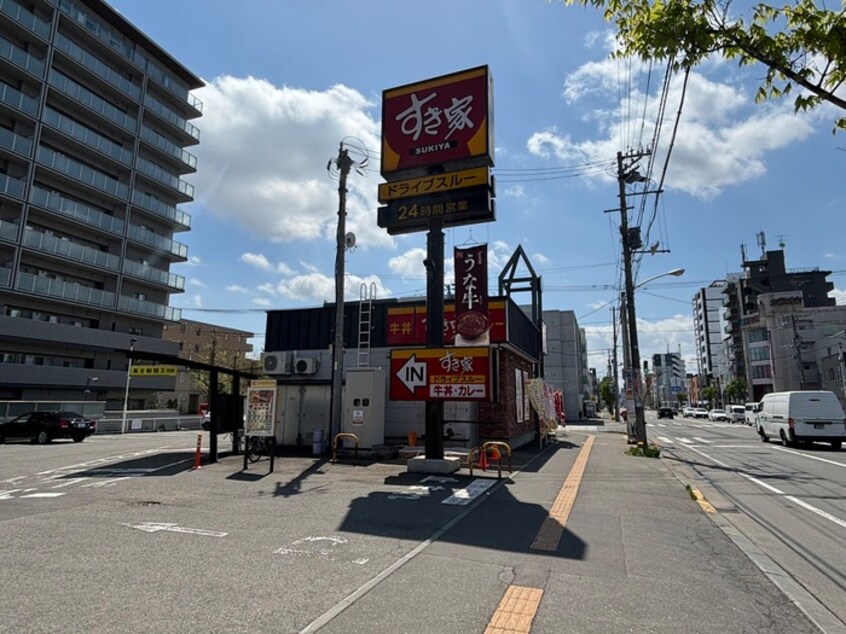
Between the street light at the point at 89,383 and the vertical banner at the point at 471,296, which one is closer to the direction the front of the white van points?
the street light

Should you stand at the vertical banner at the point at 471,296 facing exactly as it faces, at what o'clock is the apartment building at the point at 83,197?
The apartment building is roughly at 4 o'clock from the vertical banner.

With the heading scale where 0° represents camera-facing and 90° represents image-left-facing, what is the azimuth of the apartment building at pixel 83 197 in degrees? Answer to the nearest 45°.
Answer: approximately 315°

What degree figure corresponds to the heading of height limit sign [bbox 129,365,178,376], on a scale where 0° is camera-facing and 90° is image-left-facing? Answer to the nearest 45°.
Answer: approximately 0°

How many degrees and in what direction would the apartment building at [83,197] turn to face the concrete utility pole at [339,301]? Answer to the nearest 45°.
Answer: approximately 45° to its right

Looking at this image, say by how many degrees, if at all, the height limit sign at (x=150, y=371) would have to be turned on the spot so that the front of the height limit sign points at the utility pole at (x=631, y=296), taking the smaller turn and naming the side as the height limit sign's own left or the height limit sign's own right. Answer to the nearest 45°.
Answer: approximately 45° to the height limit sign's own left

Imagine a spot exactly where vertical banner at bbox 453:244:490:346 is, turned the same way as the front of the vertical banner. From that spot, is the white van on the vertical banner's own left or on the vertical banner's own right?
on the vertical banner's own left

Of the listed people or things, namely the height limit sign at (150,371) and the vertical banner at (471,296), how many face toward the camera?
2

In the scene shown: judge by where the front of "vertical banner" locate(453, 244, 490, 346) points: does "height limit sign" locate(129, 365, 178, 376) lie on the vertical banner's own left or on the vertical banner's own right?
on the vertical banner's own right
